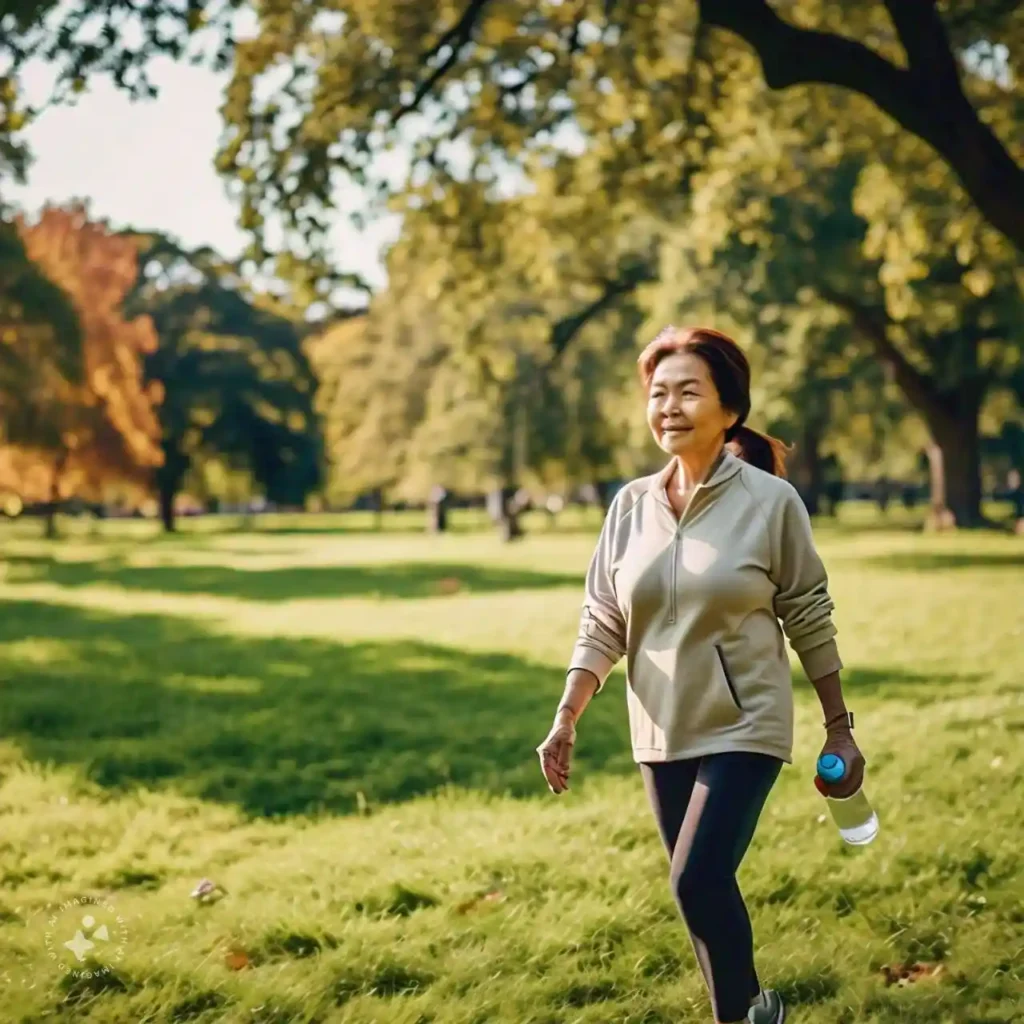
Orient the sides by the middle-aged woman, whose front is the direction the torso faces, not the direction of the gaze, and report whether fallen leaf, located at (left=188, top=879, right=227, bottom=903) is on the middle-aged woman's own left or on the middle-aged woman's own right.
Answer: on the middle-aged woman's own right

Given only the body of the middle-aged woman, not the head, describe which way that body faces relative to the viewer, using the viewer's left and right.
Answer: facing the viewer and to the left of the viewer

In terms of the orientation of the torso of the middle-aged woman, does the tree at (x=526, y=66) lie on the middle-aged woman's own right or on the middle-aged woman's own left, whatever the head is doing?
on the middle-aged woman's own right

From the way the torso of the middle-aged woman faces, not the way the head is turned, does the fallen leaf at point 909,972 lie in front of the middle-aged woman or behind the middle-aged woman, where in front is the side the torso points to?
behind
